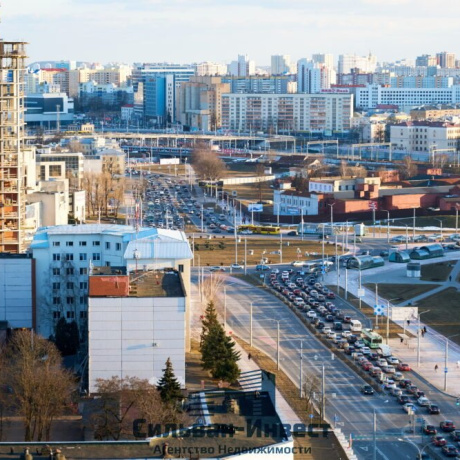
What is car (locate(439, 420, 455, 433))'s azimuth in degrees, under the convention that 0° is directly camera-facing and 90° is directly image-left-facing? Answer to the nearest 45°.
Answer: approximately 135°

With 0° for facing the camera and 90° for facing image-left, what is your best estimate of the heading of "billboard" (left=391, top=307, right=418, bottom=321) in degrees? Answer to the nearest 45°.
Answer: approximately 0°

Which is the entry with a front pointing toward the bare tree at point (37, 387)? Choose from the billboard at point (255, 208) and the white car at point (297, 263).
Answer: the billboard

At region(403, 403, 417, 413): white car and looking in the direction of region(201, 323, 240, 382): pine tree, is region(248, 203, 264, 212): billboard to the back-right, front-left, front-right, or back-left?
front-right

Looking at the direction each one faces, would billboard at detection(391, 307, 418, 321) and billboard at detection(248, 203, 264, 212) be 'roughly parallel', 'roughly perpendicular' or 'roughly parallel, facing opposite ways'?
roughly parallel

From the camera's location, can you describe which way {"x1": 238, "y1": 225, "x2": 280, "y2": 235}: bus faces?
facing to the left of the viewer

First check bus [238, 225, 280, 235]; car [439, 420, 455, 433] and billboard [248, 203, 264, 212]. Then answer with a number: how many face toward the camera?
1

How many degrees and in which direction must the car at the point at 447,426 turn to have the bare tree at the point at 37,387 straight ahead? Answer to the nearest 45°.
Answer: approximately 45° to its left

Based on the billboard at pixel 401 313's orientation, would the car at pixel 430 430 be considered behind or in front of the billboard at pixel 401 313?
in front

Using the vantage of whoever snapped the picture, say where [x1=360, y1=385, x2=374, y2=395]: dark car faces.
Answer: facing the viewer and to the right of the viewer

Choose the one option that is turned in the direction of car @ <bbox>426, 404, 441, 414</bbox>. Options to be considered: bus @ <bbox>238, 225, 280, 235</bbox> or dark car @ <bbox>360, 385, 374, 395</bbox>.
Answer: the dark car

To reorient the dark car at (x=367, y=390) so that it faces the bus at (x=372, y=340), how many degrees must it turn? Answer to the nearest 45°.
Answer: approximately 135° to its left

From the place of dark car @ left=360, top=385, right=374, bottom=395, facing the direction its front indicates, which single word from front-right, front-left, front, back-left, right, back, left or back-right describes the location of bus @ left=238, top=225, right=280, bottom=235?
back-left
